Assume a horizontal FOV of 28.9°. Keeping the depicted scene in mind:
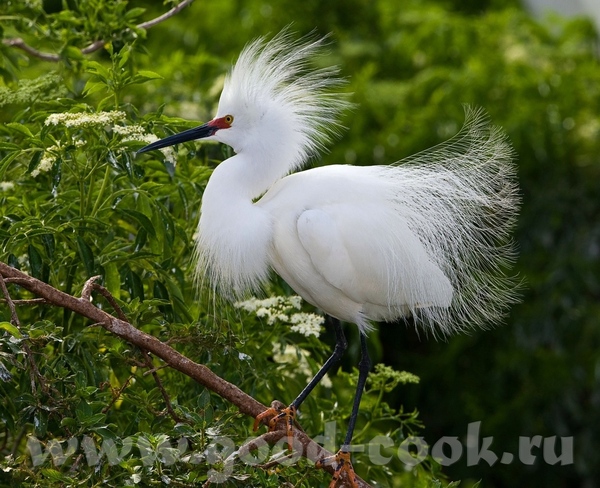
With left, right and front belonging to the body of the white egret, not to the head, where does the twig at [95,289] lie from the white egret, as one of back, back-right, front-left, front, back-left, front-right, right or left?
front-left

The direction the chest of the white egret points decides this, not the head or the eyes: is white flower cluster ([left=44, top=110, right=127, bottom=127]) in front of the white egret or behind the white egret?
in front

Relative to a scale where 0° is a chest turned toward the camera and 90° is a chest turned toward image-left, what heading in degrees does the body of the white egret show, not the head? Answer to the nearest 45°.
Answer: approximately 90°
